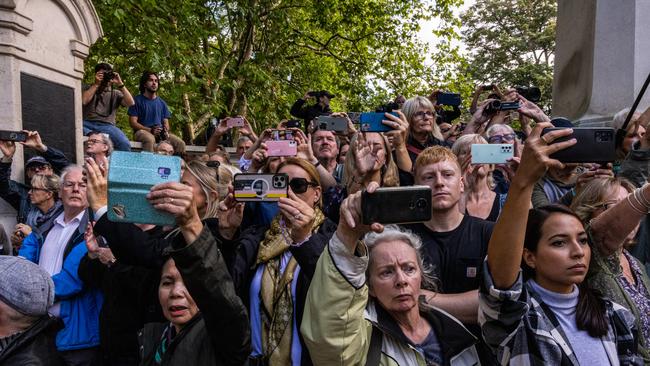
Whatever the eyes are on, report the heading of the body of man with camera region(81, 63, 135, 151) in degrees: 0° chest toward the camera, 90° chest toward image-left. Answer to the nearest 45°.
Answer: approximately 315°

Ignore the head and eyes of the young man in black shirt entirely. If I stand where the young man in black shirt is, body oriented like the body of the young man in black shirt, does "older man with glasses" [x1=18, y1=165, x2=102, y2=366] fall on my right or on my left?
on my right

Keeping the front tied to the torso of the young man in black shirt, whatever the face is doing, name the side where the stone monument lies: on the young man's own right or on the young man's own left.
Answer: on the young man's own right

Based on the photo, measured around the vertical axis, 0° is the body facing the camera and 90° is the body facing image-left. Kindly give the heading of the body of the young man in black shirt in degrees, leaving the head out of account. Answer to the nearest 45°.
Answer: approximately 0°
